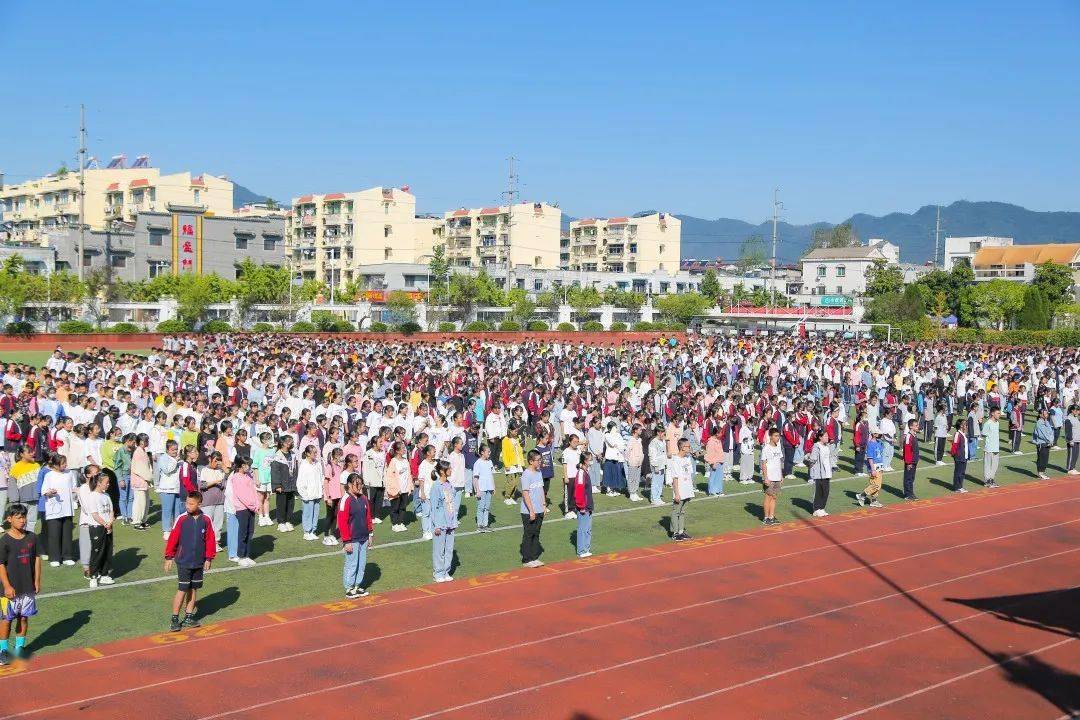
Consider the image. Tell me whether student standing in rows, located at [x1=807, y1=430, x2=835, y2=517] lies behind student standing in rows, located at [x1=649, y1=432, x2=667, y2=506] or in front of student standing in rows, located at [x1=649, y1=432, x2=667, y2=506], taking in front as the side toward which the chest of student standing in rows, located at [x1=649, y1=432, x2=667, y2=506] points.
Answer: in front

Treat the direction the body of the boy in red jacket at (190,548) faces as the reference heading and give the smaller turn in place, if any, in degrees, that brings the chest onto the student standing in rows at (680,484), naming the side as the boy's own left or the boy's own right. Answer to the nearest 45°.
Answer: approximately 90° to the boy's own left

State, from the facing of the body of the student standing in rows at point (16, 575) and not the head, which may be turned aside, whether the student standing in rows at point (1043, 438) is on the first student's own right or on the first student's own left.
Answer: on the first student's own left

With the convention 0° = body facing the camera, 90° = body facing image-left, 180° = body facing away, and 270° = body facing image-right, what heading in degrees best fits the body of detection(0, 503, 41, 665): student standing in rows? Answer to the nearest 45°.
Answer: approximately 315°

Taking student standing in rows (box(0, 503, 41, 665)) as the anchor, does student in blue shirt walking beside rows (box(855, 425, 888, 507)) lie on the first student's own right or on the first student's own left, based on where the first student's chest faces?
on the first student's own left

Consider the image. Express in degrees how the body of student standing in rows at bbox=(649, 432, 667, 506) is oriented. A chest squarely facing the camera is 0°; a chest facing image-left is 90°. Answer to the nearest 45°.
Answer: approximately 315°

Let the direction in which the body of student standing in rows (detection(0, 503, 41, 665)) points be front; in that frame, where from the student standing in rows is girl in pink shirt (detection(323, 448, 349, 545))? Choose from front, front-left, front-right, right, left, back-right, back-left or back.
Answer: left

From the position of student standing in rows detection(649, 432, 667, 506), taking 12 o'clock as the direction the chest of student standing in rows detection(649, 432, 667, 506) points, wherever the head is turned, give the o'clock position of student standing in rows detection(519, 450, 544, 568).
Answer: student standing in rows detection(519, 450, 544, 568) is roughly at 2 o'clock from student standing in rows detection(649, 432, 667, 506).

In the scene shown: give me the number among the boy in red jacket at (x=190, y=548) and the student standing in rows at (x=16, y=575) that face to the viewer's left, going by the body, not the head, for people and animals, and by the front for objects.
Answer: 0

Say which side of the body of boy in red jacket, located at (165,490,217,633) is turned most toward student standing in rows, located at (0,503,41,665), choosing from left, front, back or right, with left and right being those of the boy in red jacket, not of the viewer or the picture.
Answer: right

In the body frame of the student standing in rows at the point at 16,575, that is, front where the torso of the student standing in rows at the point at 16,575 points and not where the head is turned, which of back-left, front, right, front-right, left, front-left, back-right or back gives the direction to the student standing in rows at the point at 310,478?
left

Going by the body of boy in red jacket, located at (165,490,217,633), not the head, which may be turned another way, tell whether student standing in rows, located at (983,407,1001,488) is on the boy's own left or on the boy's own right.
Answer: on the boy's own left
